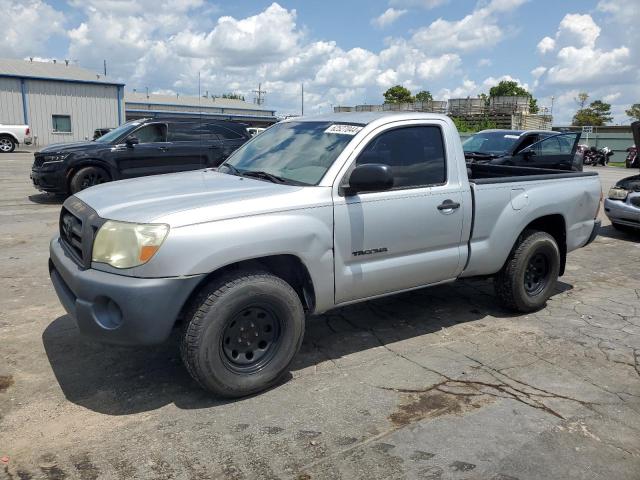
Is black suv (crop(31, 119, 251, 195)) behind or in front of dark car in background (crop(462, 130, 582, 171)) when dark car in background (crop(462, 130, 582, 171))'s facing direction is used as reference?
in front

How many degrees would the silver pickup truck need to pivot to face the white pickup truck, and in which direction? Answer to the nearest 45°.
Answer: approximately 90° to its right

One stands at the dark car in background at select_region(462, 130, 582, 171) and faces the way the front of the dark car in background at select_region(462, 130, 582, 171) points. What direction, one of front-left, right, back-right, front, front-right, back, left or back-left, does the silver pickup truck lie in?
front-left

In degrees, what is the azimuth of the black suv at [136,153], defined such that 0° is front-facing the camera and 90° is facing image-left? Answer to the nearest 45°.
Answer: approximately 45°

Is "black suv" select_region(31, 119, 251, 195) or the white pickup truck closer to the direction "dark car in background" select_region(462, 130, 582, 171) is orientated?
the black suv

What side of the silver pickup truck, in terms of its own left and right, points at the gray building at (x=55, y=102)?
right

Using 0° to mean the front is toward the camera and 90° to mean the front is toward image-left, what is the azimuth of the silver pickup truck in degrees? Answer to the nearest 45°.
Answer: approximately 45°

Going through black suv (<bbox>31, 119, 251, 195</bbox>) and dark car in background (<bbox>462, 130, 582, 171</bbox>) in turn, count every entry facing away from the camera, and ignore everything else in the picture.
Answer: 0

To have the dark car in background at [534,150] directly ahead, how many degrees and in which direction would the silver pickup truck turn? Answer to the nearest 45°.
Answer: approximately 180°

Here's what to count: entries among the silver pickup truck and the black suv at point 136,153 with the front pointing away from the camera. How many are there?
0
